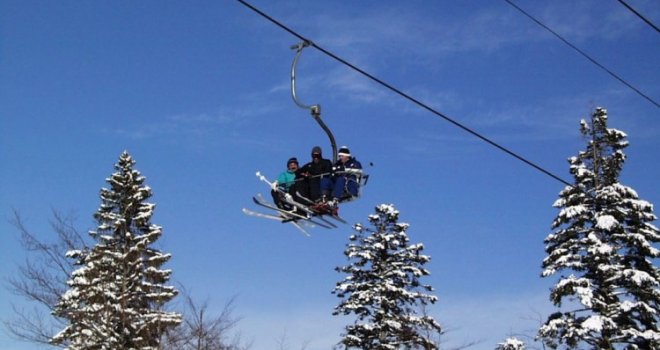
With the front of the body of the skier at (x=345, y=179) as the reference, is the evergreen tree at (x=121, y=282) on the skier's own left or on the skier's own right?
on the skier's own right

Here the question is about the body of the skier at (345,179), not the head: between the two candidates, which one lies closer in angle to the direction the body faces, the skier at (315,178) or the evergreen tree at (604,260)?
the skier

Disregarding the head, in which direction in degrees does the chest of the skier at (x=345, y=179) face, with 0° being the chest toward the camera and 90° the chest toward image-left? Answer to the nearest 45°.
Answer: approximately 45°

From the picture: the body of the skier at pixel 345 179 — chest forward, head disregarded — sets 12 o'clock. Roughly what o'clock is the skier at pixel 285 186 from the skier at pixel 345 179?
the skier at pixel 285 186 is roughly at 2 o'clock from the skier at pixel 345 179.

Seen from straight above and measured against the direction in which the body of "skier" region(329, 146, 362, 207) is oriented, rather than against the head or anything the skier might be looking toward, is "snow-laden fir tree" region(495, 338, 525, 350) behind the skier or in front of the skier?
behind

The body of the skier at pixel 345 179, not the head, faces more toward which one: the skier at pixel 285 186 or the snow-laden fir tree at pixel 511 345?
the skier
